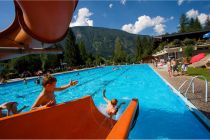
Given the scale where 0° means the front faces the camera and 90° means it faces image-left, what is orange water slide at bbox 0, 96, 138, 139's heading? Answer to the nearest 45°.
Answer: approximately 225°
